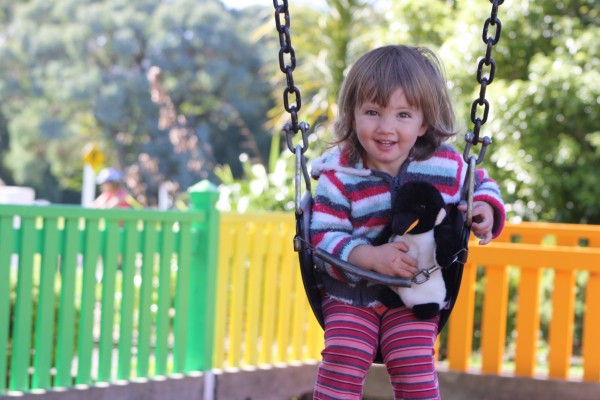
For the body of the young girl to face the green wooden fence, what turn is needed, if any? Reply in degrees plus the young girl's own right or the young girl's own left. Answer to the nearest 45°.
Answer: approximately 135° to the young girl's own right

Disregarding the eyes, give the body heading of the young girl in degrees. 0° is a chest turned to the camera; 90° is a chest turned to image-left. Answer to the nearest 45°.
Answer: approximately 0°

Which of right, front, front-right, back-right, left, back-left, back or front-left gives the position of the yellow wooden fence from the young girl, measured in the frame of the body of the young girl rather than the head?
back
